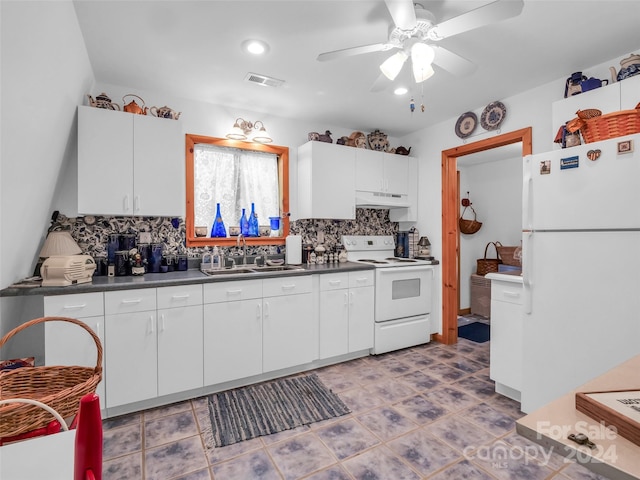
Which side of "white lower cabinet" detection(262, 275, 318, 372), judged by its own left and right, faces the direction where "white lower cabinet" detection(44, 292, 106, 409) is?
right

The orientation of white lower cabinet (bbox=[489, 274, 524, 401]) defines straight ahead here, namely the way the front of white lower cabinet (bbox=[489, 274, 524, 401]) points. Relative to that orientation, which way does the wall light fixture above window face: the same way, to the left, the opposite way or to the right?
to the left

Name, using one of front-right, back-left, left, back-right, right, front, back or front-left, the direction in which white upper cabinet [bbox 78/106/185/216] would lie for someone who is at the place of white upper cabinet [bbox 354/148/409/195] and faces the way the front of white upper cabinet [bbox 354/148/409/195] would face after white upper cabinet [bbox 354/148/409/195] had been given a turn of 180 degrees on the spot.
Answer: left

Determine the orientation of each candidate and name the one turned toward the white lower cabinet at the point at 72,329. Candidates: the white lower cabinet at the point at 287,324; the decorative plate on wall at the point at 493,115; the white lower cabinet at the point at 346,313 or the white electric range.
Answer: the decorative plate on wall

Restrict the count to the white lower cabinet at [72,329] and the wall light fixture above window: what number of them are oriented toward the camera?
2

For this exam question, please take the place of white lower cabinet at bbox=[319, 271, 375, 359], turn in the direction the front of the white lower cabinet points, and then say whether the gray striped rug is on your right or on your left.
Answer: on your right

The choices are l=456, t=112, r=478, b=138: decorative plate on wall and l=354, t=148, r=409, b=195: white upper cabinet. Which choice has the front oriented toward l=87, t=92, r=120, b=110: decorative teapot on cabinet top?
the decorative plate on wall

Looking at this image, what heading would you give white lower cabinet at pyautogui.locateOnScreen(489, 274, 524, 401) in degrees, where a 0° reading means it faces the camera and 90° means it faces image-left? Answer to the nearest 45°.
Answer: approximately 45°

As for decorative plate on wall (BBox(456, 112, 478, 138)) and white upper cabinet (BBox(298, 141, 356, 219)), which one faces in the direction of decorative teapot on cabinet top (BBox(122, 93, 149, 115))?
the decorative plate on wall

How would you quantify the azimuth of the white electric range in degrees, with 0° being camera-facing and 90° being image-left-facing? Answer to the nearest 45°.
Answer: approximately 315°

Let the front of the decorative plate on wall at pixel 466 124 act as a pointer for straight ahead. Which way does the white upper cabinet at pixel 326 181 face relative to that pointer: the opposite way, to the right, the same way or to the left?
to the left

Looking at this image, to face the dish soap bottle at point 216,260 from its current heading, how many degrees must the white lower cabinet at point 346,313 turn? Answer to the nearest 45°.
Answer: approximately 135° to its right

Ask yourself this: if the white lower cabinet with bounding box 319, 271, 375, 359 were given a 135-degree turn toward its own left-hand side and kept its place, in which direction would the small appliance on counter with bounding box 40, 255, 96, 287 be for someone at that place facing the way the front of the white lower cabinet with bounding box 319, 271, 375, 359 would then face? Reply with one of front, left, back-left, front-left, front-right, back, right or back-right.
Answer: back-left
